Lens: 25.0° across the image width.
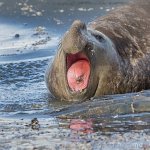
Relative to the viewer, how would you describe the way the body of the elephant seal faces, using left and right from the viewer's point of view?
facing the viewer and to the left of the viewer
